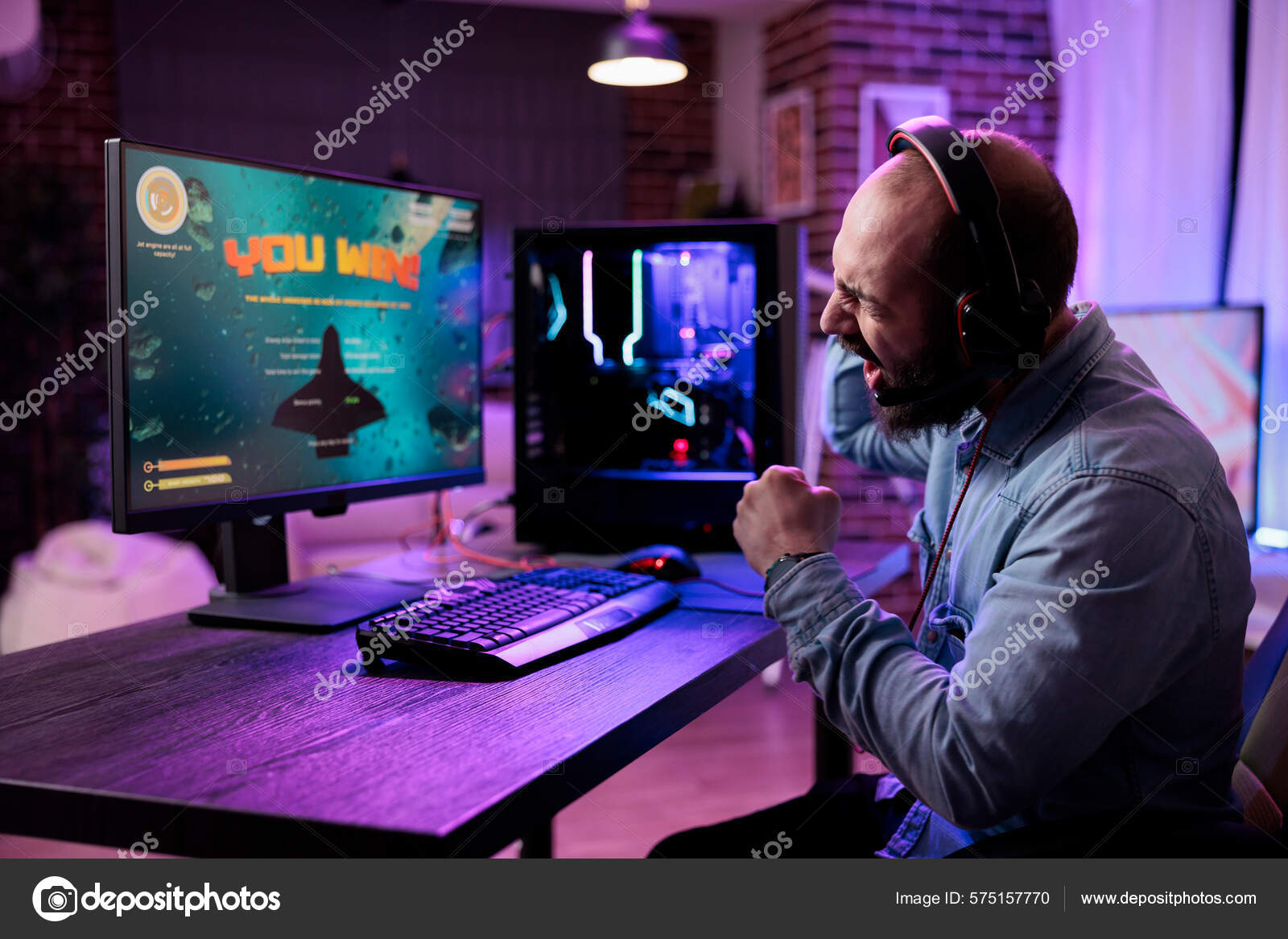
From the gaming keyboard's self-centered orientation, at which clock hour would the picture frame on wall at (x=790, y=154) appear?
The picture frame on wall is roughly at 8 o'clock from the gaming keyboard.

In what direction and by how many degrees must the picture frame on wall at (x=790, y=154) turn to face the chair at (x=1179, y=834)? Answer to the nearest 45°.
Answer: approximately 45° to its left

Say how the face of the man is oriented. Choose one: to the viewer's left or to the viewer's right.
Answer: to the viewer's left

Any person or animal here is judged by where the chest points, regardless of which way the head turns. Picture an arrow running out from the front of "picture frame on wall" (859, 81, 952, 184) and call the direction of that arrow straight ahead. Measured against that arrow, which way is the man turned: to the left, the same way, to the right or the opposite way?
to the right

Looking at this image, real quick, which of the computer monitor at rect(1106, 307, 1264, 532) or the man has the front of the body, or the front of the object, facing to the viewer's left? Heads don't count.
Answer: the man

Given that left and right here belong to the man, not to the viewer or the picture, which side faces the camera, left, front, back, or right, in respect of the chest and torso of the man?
left

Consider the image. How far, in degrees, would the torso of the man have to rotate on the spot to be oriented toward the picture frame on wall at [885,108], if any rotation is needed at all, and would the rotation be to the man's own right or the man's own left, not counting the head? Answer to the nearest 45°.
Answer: approximately 90° to the man's own right

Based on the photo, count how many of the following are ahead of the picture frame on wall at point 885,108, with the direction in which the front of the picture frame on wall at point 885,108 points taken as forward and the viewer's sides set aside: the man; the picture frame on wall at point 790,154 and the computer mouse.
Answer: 2
